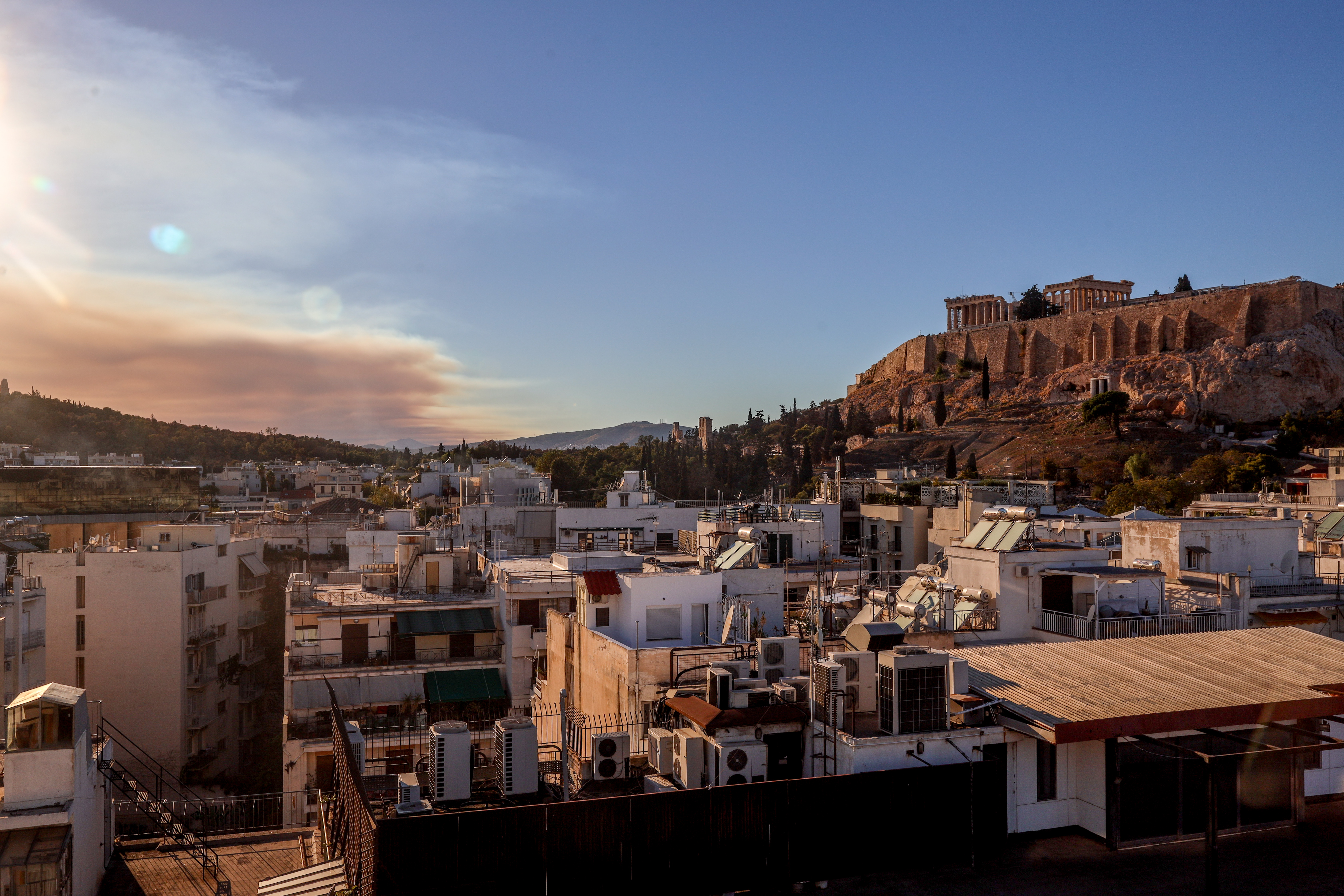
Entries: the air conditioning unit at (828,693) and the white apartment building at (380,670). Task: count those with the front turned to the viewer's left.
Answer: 0

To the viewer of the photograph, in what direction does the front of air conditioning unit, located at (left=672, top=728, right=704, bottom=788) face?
facing to the left of the viewer

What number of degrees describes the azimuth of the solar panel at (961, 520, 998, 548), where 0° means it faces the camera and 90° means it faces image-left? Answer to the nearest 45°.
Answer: approximately 45°

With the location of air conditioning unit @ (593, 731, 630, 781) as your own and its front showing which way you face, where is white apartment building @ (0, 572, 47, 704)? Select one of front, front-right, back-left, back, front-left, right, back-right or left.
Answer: back-right

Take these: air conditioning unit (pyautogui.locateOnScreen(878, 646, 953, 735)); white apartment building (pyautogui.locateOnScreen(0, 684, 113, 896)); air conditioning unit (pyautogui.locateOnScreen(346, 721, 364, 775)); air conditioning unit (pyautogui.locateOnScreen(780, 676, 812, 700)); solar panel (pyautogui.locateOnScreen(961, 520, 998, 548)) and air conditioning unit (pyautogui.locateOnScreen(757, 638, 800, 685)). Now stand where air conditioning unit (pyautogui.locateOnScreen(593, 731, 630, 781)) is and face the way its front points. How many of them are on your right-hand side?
2

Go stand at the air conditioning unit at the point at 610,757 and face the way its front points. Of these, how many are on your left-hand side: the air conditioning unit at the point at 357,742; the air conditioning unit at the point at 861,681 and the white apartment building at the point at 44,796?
1

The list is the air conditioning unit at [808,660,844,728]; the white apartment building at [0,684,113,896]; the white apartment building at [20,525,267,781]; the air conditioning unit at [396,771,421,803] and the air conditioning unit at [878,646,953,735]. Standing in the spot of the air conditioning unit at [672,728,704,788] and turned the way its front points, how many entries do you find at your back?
2

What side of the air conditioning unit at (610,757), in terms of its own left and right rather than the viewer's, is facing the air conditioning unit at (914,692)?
left

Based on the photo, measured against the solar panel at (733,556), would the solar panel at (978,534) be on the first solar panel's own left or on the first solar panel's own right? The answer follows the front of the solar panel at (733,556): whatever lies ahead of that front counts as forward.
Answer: on the first solar panel's own left

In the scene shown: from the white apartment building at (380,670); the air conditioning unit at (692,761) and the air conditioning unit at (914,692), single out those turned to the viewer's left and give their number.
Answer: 1
